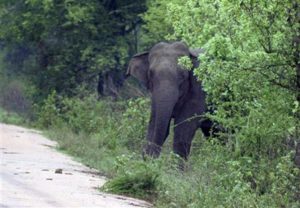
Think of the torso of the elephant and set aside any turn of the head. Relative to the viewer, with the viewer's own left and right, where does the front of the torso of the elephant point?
facing the viewer and to the left of the viewer

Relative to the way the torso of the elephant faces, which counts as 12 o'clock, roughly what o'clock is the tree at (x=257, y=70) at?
The tree is roughly at 10 o'clock from the elephant.

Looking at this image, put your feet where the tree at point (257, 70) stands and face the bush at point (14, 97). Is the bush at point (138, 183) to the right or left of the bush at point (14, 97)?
left

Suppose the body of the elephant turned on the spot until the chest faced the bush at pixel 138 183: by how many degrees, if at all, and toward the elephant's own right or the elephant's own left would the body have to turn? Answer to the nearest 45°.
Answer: approximately 45° to the elephant's own left

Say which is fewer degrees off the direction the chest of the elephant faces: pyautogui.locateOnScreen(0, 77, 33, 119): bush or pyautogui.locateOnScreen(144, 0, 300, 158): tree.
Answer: the tree

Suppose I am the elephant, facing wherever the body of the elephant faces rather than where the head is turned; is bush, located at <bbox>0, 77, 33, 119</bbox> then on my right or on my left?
on my right
